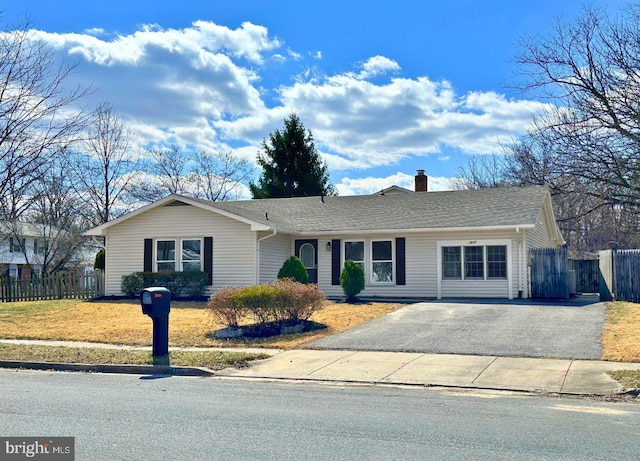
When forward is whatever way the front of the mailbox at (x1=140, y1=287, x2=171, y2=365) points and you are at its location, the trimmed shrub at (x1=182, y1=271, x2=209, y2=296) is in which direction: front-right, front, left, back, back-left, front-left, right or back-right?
back-right

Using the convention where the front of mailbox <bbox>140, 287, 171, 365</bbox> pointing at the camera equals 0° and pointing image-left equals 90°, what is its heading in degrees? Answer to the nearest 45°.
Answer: approximately 45°

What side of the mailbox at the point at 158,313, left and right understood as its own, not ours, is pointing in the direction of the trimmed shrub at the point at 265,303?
back

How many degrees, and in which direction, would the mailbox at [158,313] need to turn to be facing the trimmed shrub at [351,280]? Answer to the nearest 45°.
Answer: approximately 180°

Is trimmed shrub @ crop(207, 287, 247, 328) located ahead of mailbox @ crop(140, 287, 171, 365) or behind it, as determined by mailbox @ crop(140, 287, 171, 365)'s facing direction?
behind

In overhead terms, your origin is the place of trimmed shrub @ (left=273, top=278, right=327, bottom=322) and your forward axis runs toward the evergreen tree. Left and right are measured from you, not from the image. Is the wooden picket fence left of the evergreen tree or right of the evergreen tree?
left

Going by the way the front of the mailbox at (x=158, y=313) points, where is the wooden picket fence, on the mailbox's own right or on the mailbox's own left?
on the mailbox's own right

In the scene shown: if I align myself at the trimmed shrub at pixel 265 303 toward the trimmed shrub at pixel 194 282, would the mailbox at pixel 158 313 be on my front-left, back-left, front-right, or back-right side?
back-left

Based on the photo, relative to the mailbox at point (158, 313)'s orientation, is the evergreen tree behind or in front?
behind

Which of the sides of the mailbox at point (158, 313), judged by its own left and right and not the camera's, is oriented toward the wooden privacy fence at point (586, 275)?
back

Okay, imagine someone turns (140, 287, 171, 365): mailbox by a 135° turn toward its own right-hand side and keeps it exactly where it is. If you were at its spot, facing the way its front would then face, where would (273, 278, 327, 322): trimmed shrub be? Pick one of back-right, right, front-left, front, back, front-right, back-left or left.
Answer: front-right

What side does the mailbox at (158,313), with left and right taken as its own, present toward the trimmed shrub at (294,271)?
back

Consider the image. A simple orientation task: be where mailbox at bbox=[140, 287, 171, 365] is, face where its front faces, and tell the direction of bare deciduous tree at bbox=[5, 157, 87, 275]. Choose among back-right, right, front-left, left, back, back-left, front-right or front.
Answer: back-right
